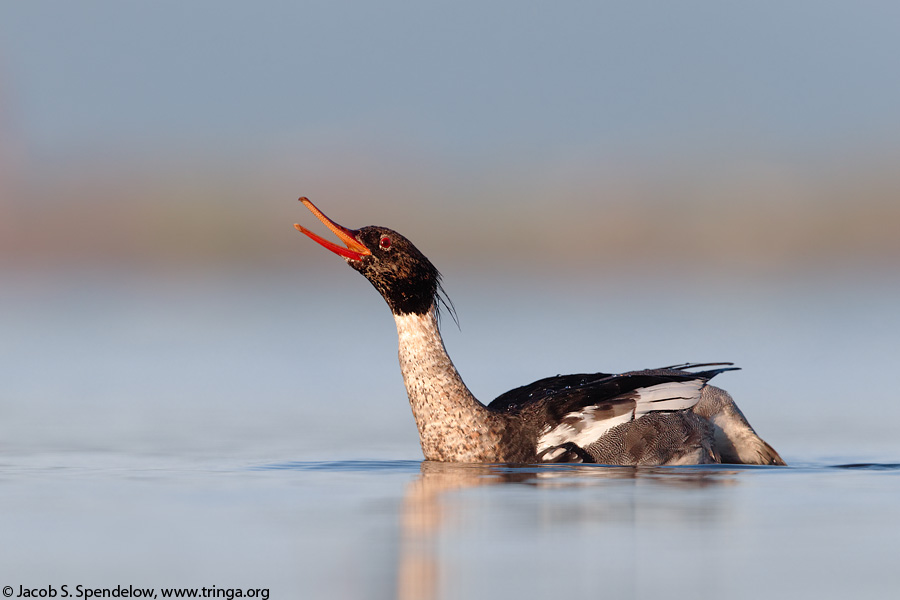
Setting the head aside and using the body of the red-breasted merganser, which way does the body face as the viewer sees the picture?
to the viewer's left
